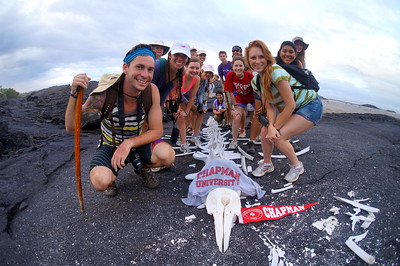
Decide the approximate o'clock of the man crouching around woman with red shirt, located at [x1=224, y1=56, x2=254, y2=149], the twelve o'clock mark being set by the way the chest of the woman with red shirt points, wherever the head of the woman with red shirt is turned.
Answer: The man crouching is roughly at 1 o'clock from the woman with red shirt.

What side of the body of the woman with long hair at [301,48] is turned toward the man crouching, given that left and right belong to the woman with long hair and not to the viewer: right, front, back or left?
front

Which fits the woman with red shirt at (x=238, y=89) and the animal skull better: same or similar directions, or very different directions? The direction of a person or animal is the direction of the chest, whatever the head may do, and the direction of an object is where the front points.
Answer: same or similar directions

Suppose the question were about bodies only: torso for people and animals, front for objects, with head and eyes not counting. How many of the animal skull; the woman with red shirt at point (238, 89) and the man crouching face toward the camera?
3

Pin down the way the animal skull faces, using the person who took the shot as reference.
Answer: facing the viewer

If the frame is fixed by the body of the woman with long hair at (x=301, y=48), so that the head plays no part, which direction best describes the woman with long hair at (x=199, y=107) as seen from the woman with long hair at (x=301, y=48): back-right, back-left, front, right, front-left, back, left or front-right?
front-right

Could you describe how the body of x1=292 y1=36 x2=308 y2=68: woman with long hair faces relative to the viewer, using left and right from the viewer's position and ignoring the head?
facing the viewer and to the left of the viewer

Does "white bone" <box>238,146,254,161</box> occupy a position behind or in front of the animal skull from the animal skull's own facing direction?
behind

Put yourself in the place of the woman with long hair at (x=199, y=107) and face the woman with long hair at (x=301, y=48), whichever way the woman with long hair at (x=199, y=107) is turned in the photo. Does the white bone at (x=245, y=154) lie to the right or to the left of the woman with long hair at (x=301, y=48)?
right

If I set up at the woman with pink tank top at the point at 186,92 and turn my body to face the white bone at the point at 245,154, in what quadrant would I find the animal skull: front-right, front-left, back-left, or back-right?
front-right

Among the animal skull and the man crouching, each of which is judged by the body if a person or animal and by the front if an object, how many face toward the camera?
2

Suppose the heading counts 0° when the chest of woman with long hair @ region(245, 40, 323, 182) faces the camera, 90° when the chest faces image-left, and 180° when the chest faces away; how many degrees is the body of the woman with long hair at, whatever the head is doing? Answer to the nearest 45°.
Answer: approximately 45°
